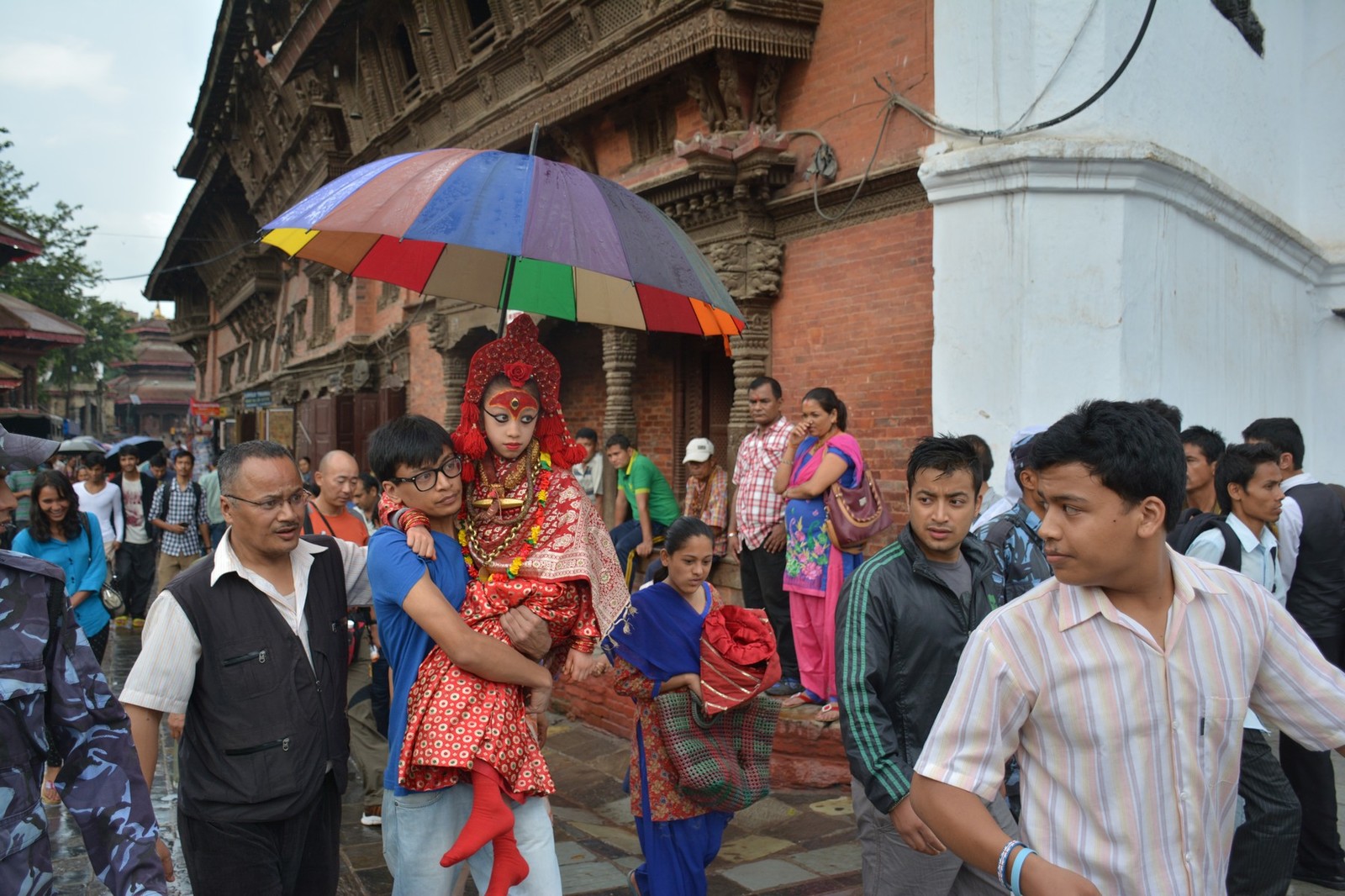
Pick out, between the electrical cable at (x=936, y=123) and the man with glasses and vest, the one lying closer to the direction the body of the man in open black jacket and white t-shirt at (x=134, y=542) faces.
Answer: the man with glasses and vest

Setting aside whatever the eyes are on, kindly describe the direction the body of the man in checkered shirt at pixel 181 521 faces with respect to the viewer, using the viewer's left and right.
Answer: facing the viewer

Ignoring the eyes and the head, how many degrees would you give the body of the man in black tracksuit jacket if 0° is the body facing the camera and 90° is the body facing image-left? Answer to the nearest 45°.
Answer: approximately 315°

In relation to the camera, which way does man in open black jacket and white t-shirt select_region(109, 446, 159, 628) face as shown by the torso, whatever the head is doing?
toward the camera

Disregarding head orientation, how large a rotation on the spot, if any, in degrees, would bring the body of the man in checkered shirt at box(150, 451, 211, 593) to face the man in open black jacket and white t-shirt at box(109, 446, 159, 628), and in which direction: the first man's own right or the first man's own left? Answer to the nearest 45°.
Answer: approximately 135° to the first man's own right

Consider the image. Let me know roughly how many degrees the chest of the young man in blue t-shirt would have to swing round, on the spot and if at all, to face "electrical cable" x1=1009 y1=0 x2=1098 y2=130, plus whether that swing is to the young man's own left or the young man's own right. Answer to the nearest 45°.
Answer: approximately 90° to the young man's own left

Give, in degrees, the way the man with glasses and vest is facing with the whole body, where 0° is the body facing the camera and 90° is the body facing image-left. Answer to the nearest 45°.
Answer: approximately 315°

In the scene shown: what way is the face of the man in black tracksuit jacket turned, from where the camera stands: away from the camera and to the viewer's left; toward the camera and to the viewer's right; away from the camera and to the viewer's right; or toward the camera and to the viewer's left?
toward the camera and to the viewer's left

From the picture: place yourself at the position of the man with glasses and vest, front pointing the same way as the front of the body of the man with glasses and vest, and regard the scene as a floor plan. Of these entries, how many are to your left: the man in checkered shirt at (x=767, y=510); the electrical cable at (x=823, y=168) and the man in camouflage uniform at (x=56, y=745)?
2

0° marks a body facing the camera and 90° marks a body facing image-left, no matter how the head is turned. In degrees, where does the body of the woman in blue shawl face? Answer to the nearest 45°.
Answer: approximately 315°
